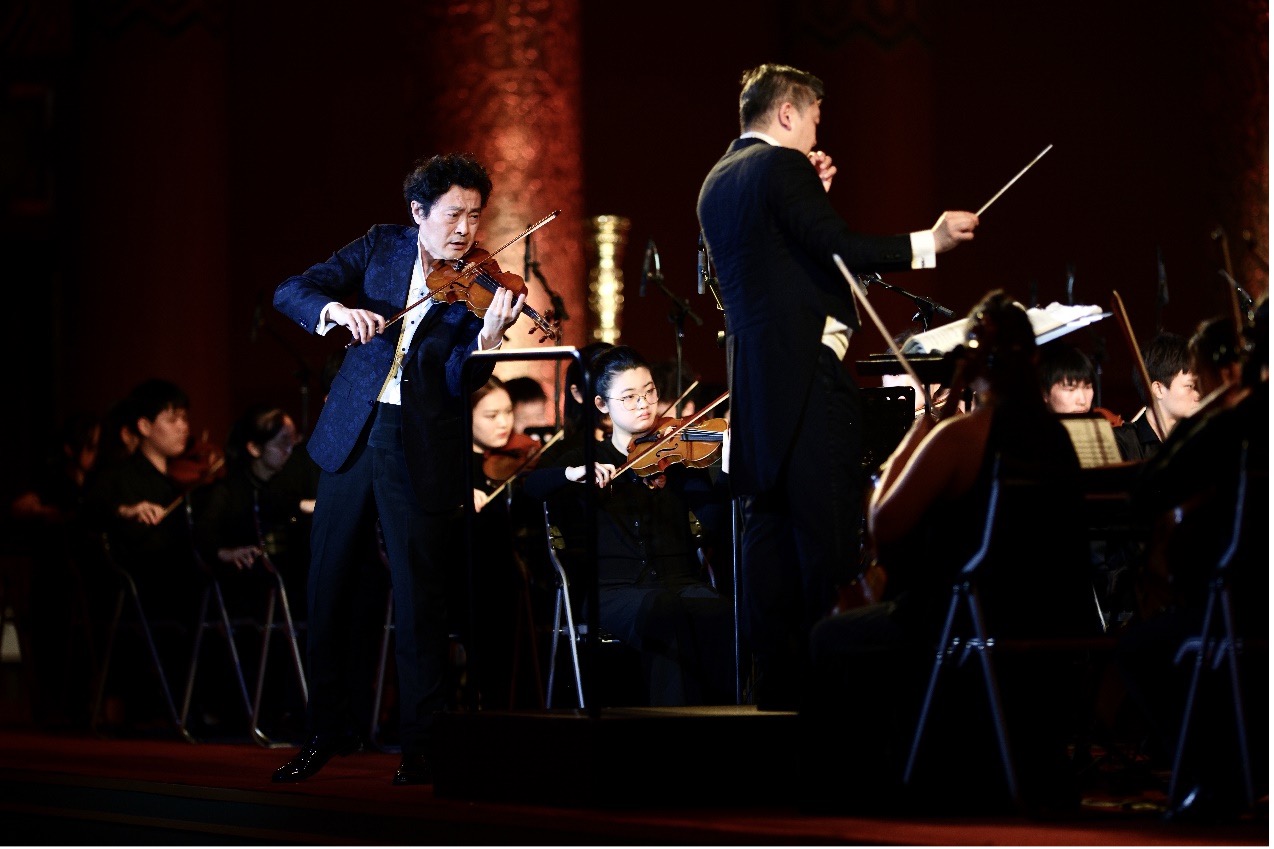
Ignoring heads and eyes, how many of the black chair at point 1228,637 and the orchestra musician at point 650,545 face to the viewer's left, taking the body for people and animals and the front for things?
1

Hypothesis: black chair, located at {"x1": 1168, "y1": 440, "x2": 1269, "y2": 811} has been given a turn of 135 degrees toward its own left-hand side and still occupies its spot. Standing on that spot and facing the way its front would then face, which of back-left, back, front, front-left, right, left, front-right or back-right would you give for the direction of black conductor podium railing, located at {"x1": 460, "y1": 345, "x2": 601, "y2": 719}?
back-right

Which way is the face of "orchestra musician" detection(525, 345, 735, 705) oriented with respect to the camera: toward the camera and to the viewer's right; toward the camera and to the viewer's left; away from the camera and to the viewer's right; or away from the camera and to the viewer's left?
toward the camera and to the viewer's right

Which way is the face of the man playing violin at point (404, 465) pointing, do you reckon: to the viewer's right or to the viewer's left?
to the viewer's right

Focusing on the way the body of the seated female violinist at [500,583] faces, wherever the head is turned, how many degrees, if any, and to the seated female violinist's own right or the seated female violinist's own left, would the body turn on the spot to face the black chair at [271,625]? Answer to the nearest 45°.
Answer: approximately 135° to the seated female violinist's own right

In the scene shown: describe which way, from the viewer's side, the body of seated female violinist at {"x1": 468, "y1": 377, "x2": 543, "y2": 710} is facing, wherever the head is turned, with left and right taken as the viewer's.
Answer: facing the viewer and to the right of the viewer

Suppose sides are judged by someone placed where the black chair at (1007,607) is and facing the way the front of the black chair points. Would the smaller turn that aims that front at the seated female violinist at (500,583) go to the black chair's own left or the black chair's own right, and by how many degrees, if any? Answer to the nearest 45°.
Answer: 0° — it already faces them

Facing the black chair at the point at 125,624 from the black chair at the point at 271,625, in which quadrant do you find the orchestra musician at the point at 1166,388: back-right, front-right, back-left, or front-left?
back-right

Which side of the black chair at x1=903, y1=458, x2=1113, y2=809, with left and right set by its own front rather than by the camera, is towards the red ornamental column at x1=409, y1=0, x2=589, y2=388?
front

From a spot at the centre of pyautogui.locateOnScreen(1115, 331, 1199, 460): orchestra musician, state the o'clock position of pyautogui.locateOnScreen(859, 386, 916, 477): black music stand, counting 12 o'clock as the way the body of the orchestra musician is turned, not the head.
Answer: The black music stand is roughly at 4 o'clock from the orchestra musician.

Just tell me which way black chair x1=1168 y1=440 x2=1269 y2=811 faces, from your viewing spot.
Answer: facing to the left of the viewer

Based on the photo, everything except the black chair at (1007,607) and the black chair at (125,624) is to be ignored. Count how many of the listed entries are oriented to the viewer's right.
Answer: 1

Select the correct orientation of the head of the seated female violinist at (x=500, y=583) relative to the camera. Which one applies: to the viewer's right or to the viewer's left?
to the viewer's right
